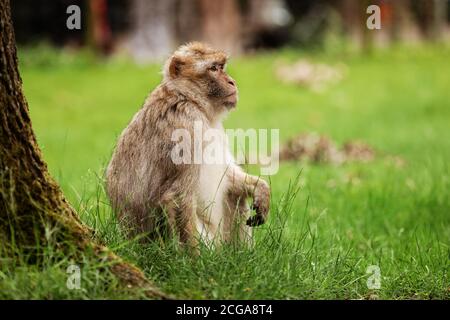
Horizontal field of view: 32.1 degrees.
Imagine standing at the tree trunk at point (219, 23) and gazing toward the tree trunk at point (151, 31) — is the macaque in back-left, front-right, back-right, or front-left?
front-left

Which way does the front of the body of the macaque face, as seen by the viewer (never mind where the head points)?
to the viewer's right

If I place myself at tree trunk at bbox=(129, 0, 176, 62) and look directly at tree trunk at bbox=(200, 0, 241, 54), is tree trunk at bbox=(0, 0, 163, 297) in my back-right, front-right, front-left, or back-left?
back-right

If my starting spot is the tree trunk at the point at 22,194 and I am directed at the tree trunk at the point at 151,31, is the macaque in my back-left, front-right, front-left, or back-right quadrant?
front-right

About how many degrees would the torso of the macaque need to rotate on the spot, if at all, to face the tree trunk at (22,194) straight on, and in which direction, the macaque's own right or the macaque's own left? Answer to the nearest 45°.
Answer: approximately 135° to the macaque's own right

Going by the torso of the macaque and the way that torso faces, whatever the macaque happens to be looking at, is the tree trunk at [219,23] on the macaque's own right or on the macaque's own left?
on the macaque's own left

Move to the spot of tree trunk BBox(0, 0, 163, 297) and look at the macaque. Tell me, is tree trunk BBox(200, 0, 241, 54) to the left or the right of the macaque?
left

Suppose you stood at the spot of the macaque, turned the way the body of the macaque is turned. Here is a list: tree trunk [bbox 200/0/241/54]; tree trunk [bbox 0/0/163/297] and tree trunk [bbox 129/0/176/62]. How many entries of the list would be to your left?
2

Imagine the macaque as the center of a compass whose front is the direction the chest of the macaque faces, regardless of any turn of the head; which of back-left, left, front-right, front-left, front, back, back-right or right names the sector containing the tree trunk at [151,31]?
left
